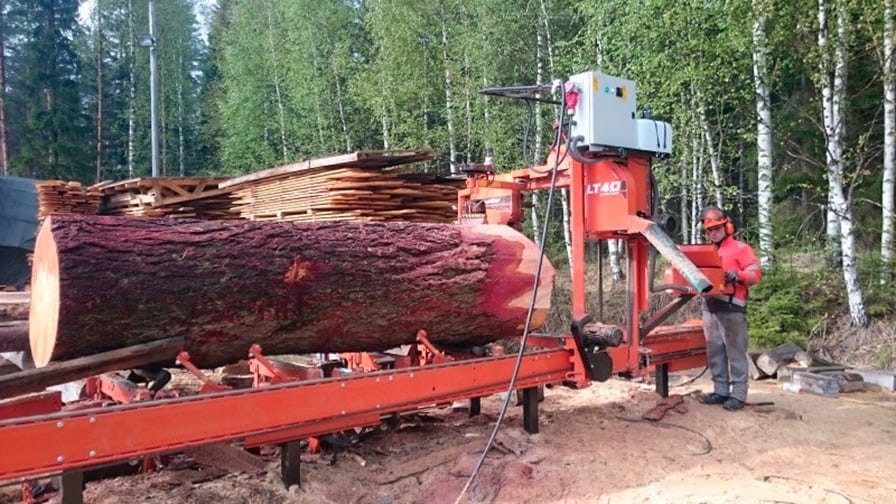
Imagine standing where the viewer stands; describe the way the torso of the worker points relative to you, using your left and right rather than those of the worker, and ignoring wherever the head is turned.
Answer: facing the viewer and to the left of the viewer

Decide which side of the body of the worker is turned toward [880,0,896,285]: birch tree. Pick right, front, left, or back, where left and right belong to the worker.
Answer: back

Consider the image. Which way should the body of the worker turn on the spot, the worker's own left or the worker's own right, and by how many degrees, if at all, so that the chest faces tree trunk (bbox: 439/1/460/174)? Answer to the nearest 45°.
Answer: approximately 90° to the worker's own right

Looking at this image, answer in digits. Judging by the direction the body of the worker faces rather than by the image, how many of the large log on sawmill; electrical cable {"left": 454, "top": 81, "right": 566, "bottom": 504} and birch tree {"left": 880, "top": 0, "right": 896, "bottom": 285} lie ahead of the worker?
2

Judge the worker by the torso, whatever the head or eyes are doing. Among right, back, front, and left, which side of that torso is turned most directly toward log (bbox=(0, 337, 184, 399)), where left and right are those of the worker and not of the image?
front

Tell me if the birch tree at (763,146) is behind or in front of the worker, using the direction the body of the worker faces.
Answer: behind

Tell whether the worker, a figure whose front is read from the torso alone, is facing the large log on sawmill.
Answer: yes

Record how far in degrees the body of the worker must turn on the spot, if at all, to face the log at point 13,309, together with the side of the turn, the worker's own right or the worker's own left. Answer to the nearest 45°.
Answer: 0° — they already face it

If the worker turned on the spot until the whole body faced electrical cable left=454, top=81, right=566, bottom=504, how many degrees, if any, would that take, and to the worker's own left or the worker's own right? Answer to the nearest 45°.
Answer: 0° — they already face it

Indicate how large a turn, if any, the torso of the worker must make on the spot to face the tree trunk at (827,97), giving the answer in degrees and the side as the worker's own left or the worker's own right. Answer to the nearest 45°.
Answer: approximately 135° to the worker's own right

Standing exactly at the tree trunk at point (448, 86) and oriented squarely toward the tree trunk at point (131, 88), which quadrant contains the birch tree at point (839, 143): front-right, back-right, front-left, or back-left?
back-left

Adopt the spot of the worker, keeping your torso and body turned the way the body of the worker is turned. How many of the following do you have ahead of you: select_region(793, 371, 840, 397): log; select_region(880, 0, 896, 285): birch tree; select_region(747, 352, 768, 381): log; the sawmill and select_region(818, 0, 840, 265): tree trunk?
1

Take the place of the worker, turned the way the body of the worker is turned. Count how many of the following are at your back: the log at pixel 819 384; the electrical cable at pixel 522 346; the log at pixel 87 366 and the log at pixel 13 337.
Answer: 1

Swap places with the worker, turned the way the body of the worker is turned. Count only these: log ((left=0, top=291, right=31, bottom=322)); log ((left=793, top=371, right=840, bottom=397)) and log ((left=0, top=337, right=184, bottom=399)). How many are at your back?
1

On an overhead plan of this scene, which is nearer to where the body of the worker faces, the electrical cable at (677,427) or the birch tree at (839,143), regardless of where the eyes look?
the electrical cable

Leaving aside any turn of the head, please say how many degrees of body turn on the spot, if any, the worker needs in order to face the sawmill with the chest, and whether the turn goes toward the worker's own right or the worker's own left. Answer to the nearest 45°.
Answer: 0° — they already face it
